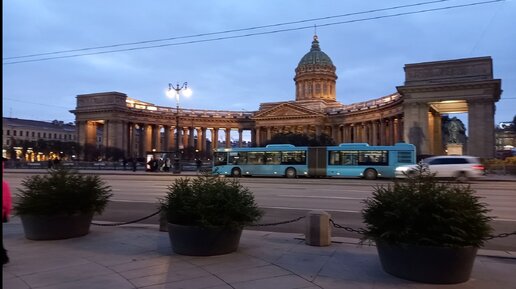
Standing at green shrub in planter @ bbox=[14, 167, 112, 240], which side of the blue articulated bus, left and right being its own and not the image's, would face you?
left

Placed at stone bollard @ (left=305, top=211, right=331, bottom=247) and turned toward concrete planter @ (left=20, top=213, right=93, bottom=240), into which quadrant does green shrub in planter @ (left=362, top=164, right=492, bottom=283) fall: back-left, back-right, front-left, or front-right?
back-left

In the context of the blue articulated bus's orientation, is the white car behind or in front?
behind

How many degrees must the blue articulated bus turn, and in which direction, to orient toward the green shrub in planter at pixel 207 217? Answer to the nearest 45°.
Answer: approximately 90° to its left

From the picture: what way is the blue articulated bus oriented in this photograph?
to the viewer's left

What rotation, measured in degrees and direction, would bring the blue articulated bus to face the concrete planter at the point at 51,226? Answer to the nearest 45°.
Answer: approximately 90° to its left

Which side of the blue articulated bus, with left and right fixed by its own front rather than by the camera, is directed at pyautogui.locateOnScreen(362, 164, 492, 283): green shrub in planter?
left

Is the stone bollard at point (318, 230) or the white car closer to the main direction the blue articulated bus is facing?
the stone bollard
